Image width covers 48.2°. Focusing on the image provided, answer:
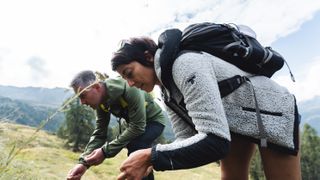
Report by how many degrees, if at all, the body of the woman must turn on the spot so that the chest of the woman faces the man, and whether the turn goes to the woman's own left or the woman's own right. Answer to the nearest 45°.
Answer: approximately 45° to the woman's own right

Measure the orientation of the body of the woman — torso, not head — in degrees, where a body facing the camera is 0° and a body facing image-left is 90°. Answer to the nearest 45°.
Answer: approximately 90°
